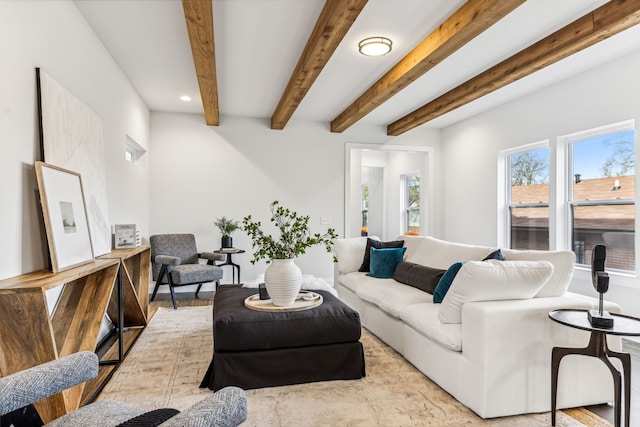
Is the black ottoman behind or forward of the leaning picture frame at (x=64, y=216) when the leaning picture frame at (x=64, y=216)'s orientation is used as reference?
forward

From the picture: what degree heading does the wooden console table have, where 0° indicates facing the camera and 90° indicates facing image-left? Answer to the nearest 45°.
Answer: approximately 315°

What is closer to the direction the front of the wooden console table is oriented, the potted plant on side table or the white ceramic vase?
the white ceramic vase

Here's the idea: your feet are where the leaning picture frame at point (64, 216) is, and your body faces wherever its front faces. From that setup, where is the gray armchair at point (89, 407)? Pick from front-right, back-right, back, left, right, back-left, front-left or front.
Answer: front-right

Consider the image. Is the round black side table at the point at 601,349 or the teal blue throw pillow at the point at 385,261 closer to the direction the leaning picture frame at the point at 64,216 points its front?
the round black side table

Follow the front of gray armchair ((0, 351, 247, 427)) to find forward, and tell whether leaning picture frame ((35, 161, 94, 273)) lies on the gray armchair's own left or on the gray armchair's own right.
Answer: on the gray armchair's own left

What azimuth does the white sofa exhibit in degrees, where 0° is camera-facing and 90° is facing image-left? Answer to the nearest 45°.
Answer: approximately 45°

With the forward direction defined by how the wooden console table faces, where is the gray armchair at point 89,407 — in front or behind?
in front

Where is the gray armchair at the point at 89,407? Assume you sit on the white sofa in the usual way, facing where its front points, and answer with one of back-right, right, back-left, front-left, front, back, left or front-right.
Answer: front

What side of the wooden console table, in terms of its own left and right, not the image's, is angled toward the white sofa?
front

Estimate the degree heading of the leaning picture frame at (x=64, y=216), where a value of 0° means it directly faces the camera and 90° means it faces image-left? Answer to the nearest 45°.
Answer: approximately 315°

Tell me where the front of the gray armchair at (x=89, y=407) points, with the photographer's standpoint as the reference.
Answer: facing away from the viewer and to the right of the viewer
